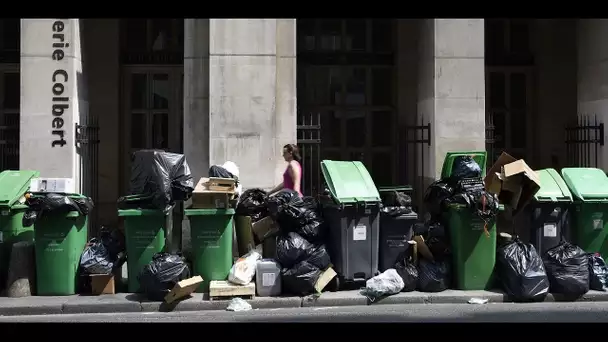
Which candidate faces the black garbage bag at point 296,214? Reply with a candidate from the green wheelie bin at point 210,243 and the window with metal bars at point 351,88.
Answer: the window with metal bars

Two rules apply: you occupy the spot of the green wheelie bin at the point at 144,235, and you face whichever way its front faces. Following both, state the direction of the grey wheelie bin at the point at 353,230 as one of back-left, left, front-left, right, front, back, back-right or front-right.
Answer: left

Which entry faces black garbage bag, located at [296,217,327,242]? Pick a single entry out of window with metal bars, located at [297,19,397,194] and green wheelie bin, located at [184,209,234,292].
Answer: the window with metal bars

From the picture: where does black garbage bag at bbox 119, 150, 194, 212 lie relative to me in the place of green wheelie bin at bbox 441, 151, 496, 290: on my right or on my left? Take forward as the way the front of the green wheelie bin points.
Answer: on my right

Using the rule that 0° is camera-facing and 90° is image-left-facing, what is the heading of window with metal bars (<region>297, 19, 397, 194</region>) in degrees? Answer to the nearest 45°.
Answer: approximately 0°

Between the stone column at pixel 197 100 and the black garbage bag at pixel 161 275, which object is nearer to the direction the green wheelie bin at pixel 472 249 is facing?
the black garbage bag

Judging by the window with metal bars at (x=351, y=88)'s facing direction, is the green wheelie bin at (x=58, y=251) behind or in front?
in front

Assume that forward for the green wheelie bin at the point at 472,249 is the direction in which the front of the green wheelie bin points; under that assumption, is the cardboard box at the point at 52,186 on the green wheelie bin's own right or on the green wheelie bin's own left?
on the green wheelie bin's own right

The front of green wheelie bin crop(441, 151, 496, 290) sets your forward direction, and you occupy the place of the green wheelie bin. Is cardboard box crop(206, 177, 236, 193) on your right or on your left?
on your right
